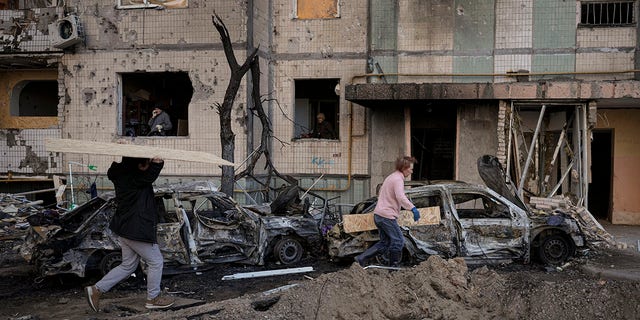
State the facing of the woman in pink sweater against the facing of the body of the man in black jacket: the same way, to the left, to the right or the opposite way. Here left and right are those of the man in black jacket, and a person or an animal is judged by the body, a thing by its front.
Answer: the same way

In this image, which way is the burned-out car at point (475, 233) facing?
to the viewer's right

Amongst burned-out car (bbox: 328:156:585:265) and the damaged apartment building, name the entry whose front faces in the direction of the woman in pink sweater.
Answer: the damaged apartment building

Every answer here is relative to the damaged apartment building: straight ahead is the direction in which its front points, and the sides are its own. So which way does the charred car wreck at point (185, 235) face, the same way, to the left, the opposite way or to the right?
to the left

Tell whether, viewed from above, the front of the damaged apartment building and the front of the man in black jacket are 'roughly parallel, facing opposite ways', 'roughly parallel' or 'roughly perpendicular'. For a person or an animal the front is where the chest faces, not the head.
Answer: roughly perpendicular

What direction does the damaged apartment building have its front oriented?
toward the camera

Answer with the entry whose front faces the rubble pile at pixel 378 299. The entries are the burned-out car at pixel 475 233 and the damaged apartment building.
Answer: the damaged apartment building

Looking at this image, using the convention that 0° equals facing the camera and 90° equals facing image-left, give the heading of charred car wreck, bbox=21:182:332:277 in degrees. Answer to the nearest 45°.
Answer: approximately 270°

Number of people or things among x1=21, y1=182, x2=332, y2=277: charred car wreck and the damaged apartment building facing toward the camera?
1

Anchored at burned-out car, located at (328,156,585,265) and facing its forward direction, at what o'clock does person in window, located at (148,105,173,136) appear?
The person in window is roughly at 7 o'clock from the burned-out car.
